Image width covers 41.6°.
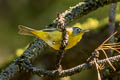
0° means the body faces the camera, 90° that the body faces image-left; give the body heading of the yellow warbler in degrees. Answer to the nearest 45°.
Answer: approximately 270°
